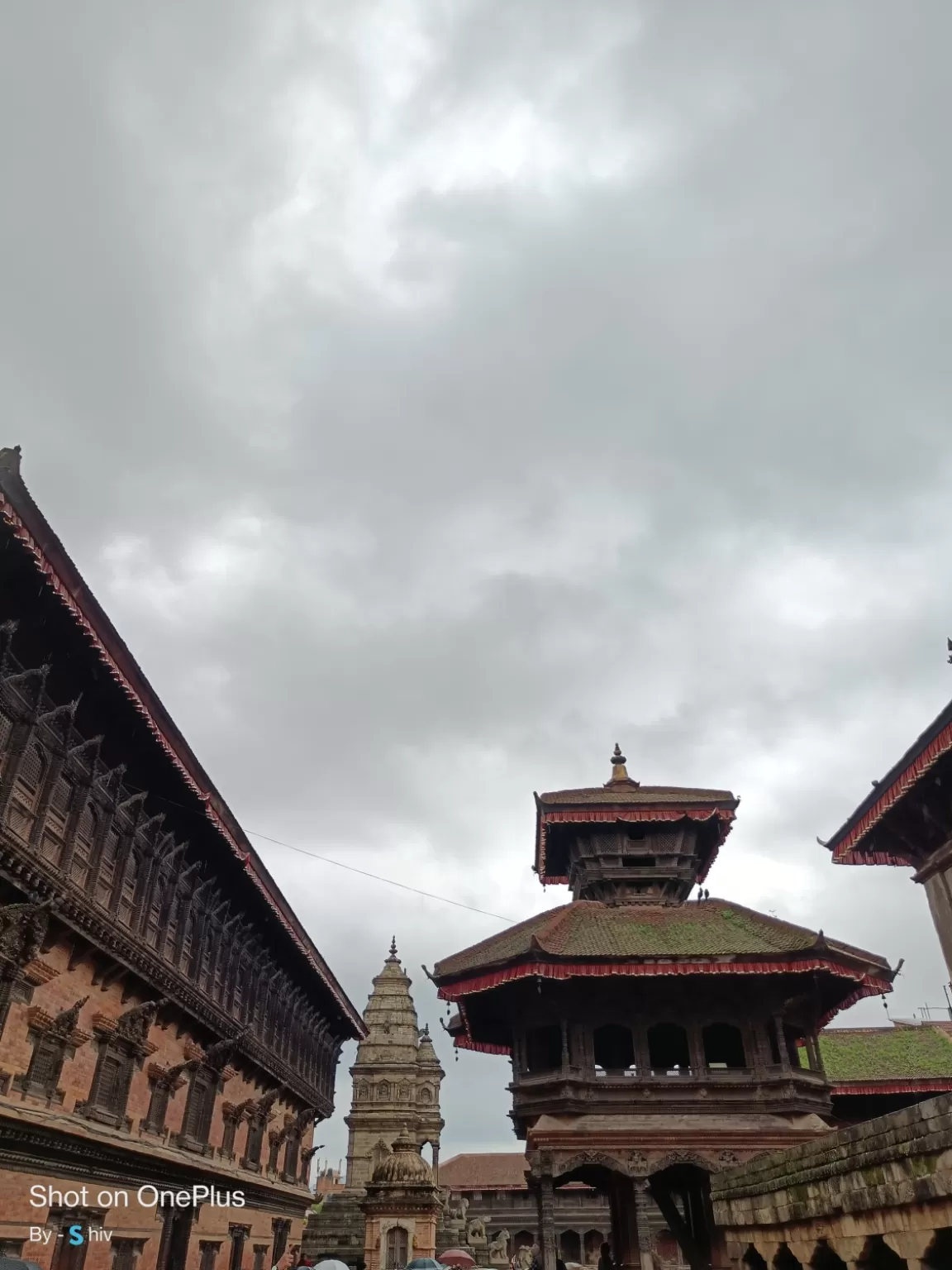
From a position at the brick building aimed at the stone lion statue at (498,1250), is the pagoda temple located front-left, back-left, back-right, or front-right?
front-right

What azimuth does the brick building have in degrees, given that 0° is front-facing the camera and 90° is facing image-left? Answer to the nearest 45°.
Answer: approximately 315°

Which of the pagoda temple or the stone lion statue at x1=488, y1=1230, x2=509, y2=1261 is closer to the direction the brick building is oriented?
the pagoda temple

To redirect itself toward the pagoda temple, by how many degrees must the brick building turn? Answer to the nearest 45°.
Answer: approximately 45° to its left

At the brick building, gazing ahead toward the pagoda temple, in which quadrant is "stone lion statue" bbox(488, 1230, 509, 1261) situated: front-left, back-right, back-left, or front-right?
front-left

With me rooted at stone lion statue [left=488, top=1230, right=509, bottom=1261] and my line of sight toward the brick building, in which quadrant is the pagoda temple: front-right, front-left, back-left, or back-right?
front-left

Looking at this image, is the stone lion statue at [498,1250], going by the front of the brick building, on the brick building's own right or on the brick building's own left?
on the brick building's own left
